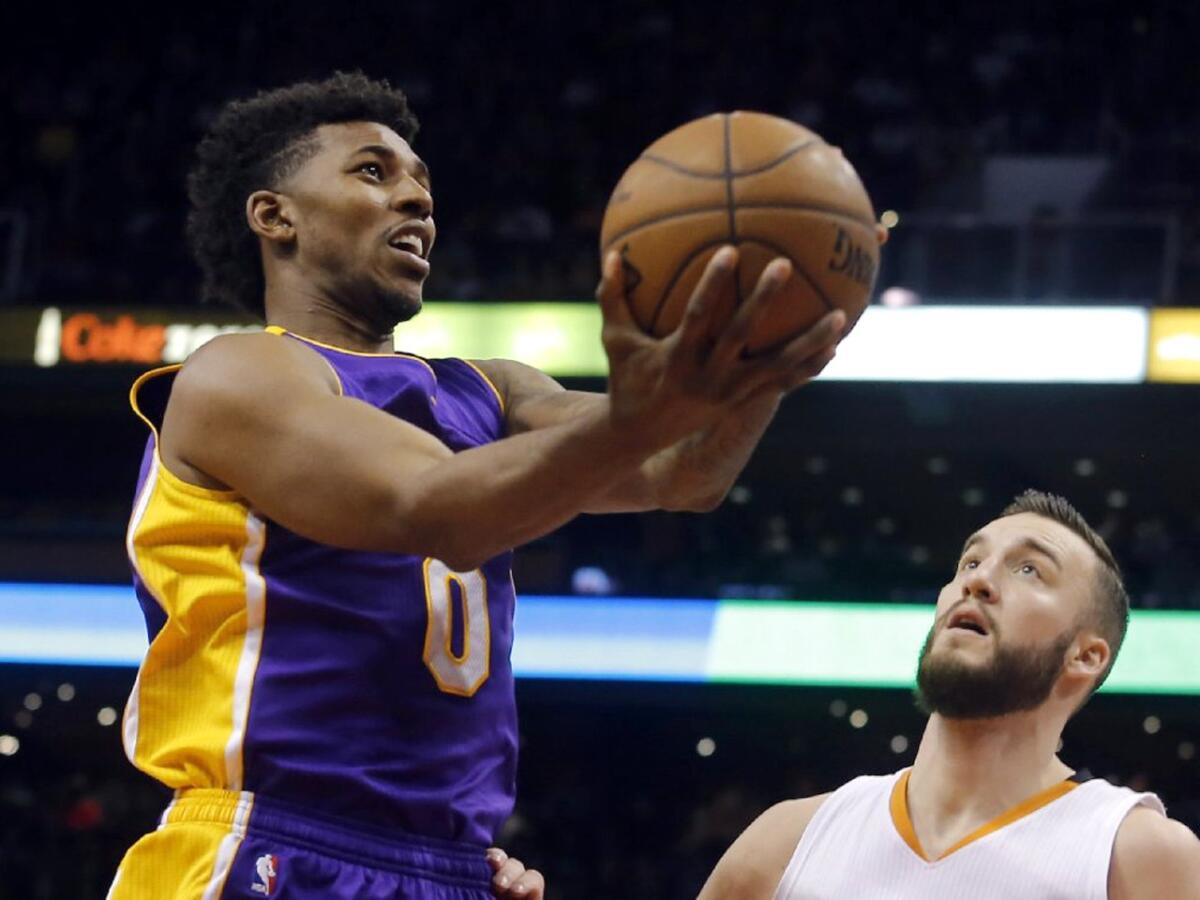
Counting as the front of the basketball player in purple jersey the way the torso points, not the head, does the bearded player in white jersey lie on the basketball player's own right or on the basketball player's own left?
on the basketball player's own left

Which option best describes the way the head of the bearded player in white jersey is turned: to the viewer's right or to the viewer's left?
to the viewer's left

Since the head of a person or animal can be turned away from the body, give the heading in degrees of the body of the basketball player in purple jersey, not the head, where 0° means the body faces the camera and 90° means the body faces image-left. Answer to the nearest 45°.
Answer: approximately 315°
